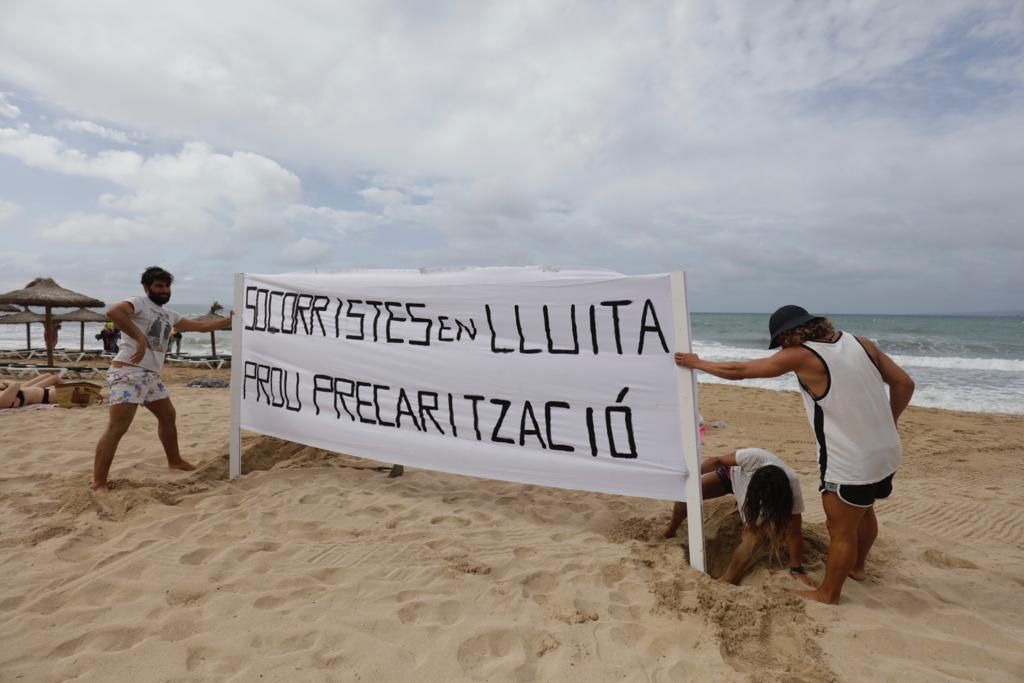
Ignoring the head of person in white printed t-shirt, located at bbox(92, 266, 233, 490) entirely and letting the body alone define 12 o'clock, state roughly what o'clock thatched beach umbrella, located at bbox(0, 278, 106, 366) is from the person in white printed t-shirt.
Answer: The thatched beach umbrella is roughly at 7 o'clock from the person in white printed t-shirt.

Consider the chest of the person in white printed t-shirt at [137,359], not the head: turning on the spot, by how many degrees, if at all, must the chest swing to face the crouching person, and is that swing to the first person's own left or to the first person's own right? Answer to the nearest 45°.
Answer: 0° — they already face them

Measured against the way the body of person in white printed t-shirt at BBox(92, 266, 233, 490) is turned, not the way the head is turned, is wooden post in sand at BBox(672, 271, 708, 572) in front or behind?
in front

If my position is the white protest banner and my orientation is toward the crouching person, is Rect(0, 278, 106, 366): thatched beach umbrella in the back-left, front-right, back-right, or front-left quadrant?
back-left

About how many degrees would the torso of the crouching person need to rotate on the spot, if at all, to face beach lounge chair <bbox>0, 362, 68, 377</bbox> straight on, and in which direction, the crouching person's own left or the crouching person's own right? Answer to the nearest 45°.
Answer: approximately 135° to the crouching person's own right

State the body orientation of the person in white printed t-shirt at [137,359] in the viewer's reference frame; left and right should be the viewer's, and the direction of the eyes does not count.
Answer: facing the viewer and to the right of the viewer

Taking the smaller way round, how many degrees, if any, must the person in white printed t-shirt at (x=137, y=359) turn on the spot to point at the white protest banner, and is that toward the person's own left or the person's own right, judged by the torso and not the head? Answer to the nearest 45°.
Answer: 0° — they already face it

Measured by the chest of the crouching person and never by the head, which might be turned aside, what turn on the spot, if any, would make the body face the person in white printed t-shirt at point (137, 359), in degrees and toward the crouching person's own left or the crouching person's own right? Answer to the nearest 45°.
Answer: approximately 135° to the crouching person's own right

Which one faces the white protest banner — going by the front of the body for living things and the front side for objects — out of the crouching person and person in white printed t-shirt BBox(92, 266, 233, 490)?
the person in white printed t-shirt

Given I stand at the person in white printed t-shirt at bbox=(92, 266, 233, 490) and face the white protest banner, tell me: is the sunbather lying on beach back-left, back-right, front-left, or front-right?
back-left

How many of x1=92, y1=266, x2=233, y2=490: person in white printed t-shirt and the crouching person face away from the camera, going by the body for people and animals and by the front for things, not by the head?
0
